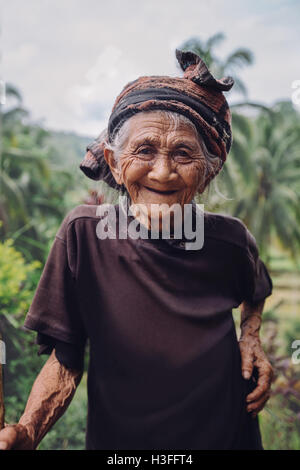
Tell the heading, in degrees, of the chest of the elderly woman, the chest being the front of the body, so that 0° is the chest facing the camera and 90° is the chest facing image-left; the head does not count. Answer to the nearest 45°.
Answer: approximately 0°

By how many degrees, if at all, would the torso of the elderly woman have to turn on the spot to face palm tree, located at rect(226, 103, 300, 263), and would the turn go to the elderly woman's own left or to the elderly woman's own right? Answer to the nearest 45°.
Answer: approximately 180°

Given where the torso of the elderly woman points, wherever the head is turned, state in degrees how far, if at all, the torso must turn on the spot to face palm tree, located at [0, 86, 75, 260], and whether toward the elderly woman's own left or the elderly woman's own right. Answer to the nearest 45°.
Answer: approximately 180°
